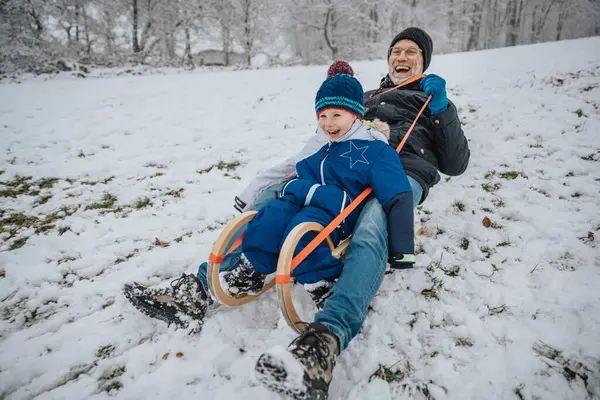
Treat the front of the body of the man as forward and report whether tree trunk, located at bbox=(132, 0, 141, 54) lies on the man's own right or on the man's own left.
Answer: on the man's own right

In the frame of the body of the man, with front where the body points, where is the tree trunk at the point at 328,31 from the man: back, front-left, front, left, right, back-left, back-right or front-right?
back-right

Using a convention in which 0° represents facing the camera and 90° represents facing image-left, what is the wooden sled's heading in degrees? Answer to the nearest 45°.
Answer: approximately 45°

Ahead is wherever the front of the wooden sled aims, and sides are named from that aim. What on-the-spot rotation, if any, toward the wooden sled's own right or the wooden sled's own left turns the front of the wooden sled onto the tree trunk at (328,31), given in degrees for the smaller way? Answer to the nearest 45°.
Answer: approximately 135° to the wooden sled's own right

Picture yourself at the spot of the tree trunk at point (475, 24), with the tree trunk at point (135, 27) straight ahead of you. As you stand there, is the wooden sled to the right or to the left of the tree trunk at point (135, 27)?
left

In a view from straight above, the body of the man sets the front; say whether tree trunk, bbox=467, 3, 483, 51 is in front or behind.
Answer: behind
